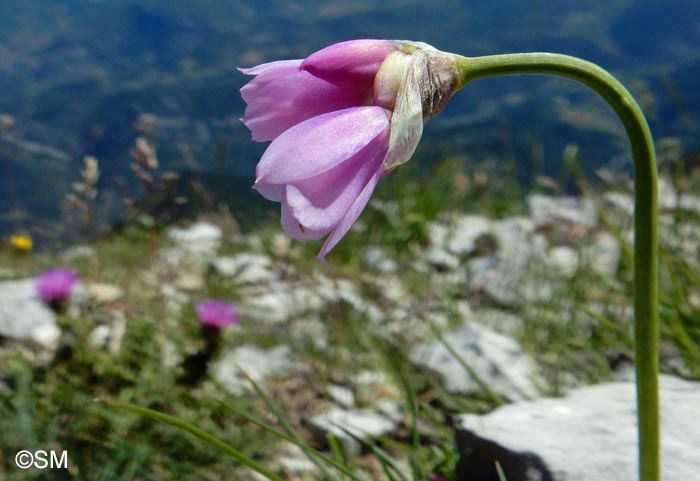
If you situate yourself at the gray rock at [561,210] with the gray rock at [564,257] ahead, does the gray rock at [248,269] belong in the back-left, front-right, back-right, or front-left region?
front-right

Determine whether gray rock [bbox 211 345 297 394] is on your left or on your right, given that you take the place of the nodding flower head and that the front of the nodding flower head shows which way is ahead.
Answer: on your right

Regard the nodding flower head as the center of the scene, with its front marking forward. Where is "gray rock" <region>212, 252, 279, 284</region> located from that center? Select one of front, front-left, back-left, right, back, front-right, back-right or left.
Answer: right

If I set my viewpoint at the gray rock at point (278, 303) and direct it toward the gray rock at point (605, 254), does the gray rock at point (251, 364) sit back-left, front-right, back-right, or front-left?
back-right

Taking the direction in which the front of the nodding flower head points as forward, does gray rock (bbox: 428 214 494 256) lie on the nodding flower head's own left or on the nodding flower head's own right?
on the nodding flower head's own right

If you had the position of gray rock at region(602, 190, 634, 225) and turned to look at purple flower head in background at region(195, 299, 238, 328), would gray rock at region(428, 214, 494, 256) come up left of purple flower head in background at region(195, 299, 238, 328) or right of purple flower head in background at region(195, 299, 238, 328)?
right

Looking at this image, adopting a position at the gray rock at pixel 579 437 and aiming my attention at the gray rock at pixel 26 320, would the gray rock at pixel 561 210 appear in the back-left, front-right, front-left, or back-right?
front-right

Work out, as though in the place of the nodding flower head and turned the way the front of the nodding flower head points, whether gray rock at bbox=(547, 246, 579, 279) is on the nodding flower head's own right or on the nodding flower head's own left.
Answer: on the nodding flower head's own right

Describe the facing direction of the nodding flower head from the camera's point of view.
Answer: facing to the left of the viewer

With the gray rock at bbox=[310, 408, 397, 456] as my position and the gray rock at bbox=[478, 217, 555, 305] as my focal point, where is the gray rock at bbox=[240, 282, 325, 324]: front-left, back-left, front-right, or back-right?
front-left
